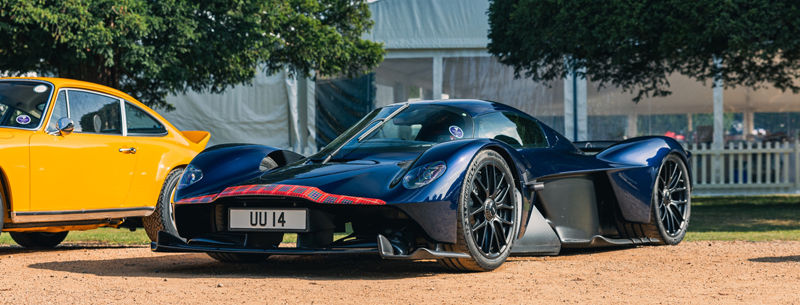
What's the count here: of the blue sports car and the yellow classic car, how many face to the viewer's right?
0

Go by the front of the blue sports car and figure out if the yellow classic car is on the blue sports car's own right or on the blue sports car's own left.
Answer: on the blue sports car's own right

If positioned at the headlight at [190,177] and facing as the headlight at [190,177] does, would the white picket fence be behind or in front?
behind

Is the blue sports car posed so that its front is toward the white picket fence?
no

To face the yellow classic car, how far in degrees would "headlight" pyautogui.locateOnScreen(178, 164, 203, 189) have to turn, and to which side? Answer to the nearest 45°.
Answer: approximately 90° to its right

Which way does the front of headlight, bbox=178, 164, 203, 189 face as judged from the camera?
facing the viewer and to the left of the viewer
